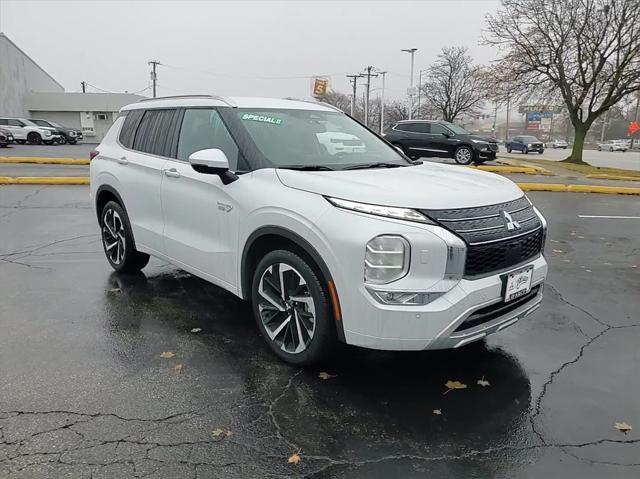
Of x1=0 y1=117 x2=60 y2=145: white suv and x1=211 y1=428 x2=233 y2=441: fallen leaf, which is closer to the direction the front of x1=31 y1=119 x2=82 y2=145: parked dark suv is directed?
the fallen leaf

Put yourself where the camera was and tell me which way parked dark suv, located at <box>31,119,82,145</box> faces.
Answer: facing the viewer and to the right of the viewer

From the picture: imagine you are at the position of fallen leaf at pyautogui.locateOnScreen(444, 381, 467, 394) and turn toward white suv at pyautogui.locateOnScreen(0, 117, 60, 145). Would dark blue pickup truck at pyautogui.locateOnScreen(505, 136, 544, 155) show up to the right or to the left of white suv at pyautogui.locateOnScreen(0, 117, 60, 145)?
right

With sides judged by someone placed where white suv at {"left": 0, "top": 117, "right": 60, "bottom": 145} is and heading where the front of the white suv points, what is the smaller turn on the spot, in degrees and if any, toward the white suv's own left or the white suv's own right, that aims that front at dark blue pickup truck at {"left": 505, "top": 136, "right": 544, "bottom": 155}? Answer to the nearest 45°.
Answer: approximately 45° to the white suv's own left

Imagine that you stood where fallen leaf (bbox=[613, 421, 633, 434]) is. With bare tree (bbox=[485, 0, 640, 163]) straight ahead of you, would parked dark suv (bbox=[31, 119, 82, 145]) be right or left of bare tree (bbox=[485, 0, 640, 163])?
left

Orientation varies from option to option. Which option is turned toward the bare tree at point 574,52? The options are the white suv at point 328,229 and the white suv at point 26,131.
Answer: the white suv at point 26,131

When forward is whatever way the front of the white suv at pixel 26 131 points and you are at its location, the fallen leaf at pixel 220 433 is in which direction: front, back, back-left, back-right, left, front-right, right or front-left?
front-right

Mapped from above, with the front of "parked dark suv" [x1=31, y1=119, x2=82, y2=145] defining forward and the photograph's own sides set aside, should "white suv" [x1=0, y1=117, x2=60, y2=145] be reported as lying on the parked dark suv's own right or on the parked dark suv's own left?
on the parked dark suv's own right

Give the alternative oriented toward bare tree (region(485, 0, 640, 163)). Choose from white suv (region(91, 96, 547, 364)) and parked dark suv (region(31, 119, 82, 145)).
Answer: the parked dark suv

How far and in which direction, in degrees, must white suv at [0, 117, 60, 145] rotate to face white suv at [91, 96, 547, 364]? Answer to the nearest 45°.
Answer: approximately 45° to its right

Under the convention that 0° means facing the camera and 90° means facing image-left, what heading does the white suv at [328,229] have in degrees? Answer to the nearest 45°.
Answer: approximately 315°
